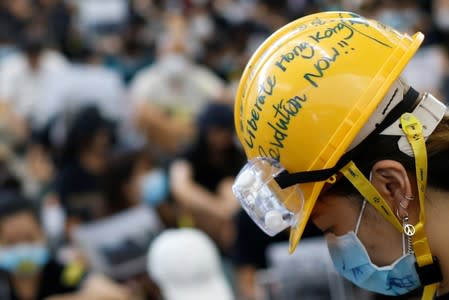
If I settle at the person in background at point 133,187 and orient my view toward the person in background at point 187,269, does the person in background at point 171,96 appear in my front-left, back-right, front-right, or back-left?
back-left

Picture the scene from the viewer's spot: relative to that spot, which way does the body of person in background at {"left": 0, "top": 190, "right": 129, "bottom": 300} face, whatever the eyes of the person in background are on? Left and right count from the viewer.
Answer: facing the viewer

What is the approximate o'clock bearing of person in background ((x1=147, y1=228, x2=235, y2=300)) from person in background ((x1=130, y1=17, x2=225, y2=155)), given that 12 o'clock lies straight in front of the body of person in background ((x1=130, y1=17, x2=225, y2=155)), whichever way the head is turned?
person in background ((x1=147, y1=228, x2=235, y2=300)) is roughly at 12 o'clock from person in background ((x1=130, y1=17, x2=225, y2=155)).

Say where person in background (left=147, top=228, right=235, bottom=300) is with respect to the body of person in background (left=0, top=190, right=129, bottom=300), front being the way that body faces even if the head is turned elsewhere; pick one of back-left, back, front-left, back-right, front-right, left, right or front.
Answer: front-left

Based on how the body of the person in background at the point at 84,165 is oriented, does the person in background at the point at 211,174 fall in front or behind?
in front

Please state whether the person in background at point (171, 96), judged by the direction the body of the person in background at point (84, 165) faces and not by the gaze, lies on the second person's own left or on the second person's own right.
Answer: on the second person's own left

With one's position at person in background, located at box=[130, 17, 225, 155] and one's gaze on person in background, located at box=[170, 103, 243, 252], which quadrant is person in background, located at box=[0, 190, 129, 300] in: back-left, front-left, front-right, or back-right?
front-right

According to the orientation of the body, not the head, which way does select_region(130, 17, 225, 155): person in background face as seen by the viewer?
toward the camera

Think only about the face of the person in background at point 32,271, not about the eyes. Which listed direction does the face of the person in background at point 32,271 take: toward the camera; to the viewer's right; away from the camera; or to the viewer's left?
toward the camera

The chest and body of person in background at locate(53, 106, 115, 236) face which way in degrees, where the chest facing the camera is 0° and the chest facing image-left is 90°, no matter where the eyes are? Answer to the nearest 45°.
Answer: approximately 315°

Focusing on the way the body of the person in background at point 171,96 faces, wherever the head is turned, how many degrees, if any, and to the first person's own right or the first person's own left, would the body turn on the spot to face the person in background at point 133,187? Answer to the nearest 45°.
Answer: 0° — they already face them
